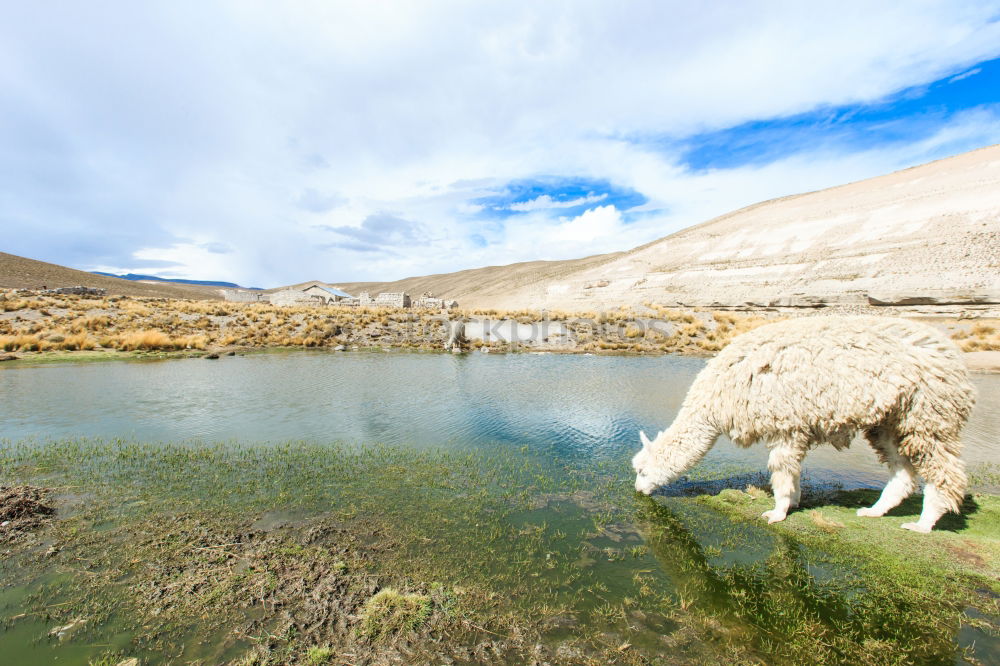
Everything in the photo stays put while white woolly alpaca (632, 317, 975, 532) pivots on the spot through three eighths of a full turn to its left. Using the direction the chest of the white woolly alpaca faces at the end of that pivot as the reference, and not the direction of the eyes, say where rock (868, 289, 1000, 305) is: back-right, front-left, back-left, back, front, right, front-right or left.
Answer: back-left

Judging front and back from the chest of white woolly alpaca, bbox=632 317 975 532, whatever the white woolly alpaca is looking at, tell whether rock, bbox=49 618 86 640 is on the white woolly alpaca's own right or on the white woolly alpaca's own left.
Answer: on the white woolly alpaca's own left

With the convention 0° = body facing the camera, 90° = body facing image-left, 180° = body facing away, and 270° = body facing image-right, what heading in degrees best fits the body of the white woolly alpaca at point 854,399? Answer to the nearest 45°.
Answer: approximately 90°
